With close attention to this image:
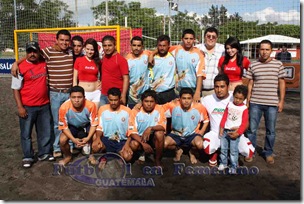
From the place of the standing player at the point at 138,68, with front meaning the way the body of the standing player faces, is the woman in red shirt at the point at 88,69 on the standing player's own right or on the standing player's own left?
on the standing player's own right

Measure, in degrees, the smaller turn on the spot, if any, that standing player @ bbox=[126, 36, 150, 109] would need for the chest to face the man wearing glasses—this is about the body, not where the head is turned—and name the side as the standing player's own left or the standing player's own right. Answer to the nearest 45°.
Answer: approximately 90° to the standing player's own left

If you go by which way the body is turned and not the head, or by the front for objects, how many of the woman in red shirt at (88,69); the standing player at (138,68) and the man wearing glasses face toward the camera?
3

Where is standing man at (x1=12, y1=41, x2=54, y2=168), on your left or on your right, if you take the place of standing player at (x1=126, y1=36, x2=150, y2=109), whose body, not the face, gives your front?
on your right

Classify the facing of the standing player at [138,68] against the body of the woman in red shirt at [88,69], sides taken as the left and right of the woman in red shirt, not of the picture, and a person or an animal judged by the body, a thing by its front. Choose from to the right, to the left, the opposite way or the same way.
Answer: the same way

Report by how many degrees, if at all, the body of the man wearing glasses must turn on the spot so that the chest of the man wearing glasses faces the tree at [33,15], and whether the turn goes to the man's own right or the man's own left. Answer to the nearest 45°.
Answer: approximately 135° to the man's own right

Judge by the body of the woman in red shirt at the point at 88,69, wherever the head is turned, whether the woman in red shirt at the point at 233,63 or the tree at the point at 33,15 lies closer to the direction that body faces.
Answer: the woman in red shirt

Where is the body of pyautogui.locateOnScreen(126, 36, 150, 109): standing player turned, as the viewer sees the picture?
toward the camera

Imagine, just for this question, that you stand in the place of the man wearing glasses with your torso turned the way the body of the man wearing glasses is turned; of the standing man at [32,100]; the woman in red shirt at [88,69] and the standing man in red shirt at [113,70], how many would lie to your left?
0

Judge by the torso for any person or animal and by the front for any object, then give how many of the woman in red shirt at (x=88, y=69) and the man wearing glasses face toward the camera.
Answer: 2

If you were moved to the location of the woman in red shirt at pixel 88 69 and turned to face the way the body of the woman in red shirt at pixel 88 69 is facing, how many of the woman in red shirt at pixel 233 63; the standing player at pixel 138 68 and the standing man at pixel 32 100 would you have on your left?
2

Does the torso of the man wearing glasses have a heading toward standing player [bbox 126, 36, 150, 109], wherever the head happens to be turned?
no

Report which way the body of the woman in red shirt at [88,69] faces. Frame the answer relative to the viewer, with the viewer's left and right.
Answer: facing the viewer

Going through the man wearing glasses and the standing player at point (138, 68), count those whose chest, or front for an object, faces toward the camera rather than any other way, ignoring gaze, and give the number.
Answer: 2

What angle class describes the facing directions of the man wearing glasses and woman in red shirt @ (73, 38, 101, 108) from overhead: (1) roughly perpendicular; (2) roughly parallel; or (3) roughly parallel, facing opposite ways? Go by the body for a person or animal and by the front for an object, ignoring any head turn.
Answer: roughly parallel
